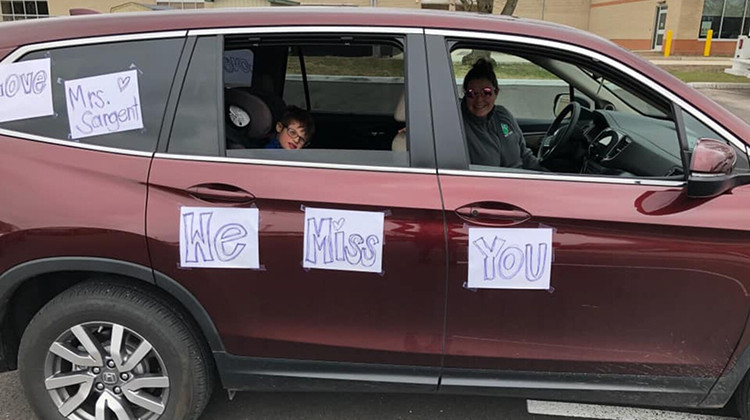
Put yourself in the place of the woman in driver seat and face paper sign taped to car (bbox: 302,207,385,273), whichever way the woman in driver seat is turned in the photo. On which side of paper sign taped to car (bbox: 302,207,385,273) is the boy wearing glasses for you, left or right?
right

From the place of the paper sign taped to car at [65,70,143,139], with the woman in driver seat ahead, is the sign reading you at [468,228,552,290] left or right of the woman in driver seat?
right

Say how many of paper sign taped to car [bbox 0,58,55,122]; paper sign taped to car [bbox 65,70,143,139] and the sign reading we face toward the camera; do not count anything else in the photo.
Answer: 3

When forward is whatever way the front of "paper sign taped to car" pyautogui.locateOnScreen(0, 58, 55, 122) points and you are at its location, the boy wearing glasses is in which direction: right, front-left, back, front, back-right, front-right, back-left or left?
left

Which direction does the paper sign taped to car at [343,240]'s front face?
toward the camera

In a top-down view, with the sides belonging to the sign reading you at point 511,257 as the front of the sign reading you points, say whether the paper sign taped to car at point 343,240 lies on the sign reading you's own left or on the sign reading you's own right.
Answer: on the sign reading you's own right

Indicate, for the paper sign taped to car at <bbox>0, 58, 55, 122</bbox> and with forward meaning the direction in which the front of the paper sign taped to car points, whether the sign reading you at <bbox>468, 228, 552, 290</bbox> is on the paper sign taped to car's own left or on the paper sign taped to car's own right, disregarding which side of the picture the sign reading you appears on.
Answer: on the paper sign taped to car's own left

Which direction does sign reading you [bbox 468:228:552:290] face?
toward the camera

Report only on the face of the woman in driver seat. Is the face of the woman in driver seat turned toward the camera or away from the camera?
toward the camera

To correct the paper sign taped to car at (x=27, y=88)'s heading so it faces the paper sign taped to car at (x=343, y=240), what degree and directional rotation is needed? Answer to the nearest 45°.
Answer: approximately 45° to its left

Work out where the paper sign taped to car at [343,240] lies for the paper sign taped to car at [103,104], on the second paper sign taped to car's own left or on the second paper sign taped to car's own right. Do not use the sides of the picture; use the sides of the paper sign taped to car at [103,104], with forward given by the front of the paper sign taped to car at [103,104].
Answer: on the second paper sign taped to car's own left

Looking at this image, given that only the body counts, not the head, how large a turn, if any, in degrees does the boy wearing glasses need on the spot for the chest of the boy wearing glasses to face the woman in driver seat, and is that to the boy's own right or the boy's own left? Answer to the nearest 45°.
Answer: approximately 45° to the boy's own left

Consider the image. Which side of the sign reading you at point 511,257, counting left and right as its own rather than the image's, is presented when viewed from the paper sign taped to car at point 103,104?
right

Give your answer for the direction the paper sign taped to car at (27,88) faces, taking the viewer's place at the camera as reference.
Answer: facing the viewer

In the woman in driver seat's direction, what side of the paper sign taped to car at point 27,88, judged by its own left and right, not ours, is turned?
left
